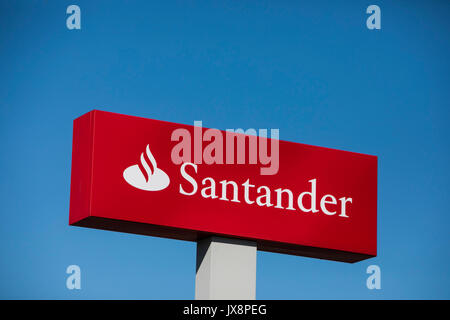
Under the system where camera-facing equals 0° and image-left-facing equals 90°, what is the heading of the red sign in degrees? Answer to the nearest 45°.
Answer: approximately 315°
